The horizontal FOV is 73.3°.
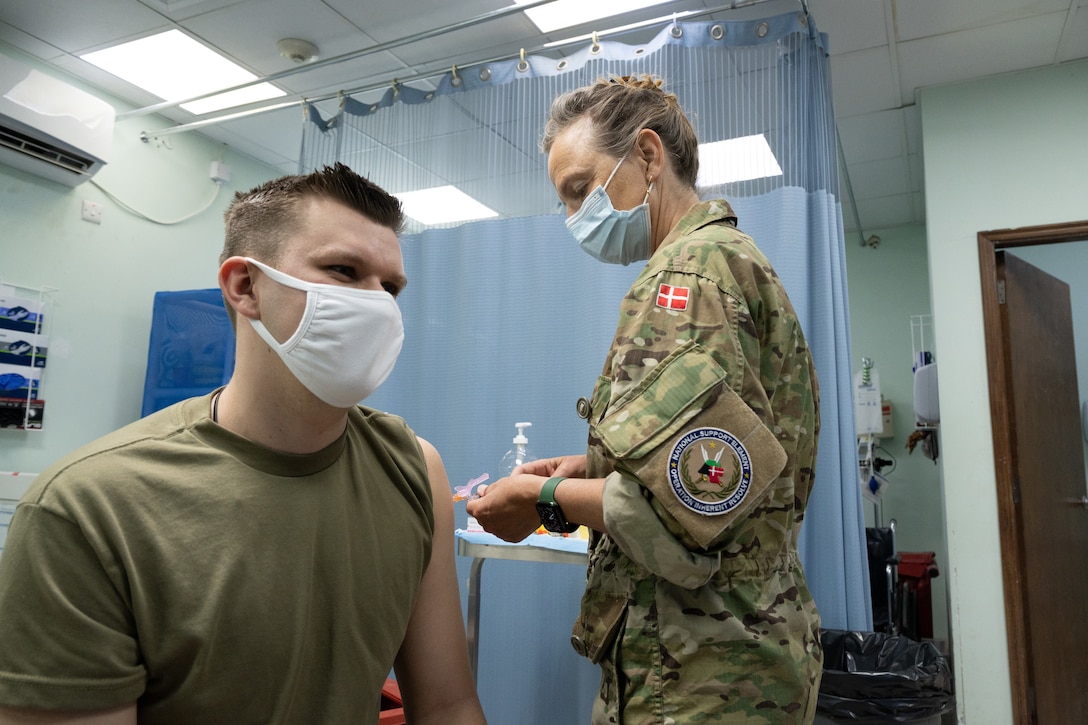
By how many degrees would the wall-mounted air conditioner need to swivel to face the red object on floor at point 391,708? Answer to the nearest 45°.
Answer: approximately 45° to its right

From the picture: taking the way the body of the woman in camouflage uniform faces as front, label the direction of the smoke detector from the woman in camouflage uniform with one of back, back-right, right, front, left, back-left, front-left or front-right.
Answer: front-right

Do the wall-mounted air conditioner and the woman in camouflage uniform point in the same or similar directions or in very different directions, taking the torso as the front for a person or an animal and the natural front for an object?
very different directions

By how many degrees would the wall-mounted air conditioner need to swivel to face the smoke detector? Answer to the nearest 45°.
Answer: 0° — it already faces it

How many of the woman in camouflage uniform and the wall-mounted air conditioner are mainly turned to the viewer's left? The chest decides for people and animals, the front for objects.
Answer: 1

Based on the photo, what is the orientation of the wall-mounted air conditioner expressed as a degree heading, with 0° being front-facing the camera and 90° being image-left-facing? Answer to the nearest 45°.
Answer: approximately 315°

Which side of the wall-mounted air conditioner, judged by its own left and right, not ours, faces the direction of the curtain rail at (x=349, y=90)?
front

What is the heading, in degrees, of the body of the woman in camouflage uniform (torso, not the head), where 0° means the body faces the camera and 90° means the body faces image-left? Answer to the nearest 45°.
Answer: approximately 90°

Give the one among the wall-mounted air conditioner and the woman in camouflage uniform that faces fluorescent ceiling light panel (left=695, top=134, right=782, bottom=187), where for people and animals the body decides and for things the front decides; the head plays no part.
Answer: the wall-mounted air conditioner

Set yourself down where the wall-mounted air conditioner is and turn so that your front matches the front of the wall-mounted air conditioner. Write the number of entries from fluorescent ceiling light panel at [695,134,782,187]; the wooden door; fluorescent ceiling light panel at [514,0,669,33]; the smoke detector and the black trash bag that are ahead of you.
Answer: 5

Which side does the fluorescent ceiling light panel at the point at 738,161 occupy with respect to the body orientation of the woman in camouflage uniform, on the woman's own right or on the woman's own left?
on the woman's own right

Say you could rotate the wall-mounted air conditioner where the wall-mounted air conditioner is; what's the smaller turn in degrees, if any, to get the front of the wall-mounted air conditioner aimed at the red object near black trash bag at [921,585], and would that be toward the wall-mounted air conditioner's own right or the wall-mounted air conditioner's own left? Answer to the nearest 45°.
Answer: approximately 45° to the wall-mounted air conditioner's own left

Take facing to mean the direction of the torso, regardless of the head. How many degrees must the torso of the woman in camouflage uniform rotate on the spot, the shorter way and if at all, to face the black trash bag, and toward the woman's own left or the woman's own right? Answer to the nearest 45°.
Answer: approximately 135° to the woman's own right

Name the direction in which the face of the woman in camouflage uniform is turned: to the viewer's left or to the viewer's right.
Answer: to the viewer's left

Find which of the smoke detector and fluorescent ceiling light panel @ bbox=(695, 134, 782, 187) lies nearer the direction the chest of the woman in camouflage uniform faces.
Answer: the smoke detector

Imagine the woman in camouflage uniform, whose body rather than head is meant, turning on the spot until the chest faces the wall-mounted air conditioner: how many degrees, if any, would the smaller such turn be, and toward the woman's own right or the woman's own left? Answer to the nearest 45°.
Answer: approximately 45° to the woman's own right
